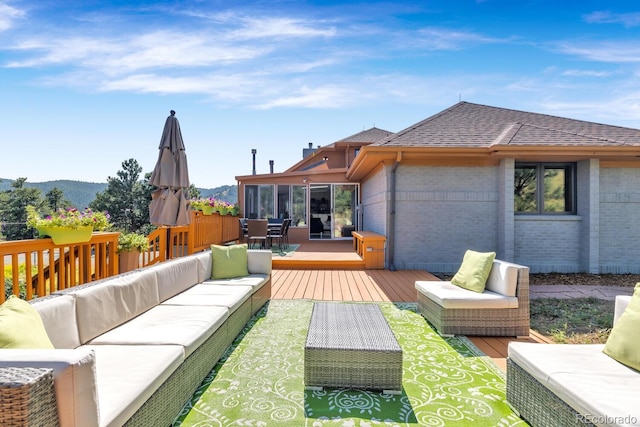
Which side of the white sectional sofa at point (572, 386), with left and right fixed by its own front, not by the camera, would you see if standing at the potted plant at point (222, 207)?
right

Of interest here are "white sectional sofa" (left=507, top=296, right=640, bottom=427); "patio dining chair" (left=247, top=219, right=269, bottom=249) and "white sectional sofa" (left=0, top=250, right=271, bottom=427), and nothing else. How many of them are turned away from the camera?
1

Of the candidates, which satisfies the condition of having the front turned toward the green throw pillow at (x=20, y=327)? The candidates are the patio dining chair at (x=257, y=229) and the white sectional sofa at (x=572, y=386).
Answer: the white sectional sofa

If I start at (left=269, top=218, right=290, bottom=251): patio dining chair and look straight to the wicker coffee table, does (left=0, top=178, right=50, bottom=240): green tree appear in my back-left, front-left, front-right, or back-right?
back-right

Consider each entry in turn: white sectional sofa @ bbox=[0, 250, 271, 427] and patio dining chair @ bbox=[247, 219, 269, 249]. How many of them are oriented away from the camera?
1

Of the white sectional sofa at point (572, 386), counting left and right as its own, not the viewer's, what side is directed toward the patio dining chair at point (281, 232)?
right

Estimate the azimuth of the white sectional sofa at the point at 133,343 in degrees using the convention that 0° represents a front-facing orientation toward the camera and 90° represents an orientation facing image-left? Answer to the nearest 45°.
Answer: approximately 315°

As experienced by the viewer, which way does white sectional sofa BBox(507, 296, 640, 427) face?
facing the viewer and to the left of the viewer

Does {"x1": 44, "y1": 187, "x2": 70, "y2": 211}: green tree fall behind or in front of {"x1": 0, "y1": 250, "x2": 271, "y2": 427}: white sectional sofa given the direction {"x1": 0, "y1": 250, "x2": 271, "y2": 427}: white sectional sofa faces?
behind

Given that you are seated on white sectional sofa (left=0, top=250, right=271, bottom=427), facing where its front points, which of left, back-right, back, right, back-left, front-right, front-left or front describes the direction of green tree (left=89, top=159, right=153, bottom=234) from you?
back-left

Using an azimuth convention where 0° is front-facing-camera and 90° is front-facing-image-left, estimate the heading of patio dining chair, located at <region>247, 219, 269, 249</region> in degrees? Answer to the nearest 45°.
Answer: approximately 180°
